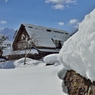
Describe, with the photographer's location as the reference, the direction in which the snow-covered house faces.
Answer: facing the viewer and to the left of the viewer
